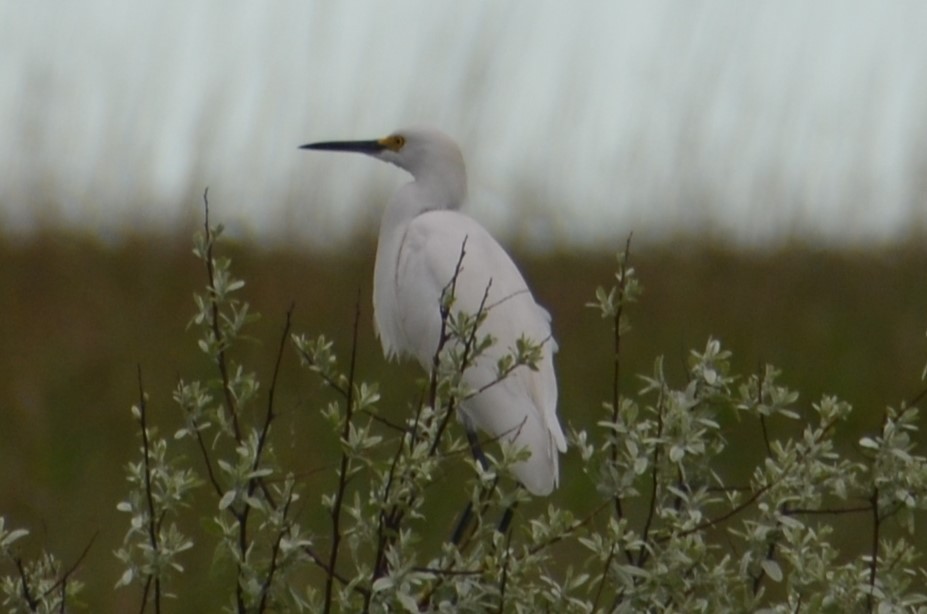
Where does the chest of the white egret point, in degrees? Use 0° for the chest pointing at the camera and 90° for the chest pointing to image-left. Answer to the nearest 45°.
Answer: approximately 90°
